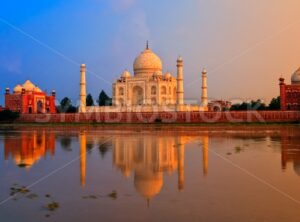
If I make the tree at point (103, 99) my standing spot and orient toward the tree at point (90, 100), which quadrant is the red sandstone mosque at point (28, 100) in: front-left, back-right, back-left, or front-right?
front-left

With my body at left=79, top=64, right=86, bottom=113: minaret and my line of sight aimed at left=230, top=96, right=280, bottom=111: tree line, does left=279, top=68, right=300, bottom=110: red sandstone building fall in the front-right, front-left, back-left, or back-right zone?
front-right

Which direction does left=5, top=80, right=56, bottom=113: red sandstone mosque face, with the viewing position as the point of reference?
facing the viewer and to the right of the viewer

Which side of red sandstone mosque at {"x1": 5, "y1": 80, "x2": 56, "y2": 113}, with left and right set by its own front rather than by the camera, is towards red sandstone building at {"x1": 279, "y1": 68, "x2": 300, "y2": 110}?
front

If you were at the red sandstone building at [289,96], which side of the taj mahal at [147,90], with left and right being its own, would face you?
left

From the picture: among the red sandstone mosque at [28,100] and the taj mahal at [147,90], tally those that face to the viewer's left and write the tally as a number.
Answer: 0

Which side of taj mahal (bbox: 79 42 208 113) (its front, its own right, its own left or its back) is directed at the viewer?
front

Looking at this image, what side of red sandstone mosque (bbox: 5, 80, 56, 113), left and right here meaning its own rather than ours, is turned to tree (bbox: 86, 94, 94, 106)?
left

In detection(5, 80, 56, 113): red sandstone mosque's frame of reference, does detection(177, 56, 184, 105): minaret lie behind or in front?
in front

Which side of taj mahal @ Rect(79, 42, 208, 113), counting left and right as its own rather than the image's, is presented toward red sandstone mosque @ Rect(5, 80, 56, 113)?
right
